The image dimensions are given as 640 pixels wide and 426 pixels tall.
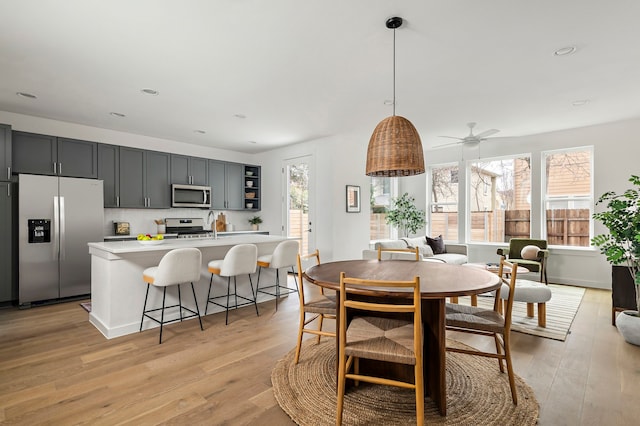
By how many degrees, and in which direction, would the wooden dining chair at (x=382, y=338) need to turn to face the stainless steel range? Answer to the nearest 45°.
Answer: approximately 45° to its left

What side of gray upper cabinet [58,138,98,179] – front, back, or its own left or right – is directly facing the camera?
front

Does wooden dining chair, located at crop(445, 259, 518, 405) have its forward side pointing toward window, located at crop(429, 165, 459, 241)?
no

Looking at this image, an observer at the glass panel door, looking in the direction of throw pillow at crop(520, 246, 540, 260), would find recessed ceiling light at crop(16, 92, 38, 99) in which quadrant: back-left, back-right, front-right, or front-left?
back-right

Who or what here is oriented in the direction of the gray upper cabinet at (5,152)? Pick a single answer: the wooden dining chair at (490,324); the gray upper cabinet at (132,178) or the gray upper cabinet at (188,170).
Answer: the wooden dining chair

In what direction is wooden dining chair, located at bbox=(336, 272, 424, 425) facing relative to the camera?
away from the camera

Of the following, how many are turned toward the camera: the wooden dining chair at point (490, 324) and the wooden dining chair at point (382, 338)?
0

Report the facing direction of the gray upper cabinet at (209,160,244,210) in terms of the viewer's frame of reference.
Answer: facing the viewer and to the right of the viewer

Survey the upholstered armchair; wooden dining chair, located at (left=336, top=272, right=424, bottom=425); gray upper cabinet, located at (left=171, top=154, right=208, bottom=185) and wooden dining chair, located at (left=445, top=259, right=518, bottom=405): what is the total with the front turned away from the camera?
1

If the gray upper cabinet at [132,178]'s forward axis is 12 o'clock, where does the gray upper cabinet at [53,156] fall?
the gray upper cabinet at [53,156] is roughly at 4 o'clock from the gray upper cabinet at [132,178].

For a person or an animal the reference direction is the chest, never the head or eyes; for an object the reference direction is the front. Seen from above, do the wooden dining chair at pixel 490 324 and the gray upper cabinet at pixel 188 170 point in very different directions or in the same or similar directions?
very different directions

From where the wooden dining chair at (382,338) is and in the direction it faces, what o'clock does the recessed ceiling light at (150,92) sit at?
The recessed ceiling light is roughly at 10 o'clock from the wooden dining chair.

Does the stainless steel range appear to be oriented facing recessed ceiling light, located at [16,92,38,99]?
no

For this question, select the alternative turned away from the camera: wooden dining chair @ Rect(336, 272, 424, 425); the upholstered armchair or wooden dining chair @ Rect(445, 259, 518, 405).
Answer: wooden dining chair @ Rect(336, 272, 424, 425)

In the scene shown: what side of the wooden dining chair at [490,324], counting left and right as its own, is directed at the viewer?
left

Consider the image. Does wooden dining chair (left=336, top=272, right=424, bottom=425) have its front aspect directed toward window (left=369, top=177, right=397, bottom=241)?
yes

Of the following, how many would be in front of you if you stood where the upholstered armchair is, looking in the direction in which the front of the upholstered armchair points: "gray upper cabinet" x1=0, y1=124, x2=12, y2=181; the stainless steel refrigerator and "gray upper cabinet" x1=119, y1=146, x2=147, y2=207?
3

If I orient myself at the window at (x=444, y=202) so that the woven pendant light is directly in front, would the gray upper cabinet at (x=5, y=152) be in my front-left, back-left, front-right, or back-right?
front-right
